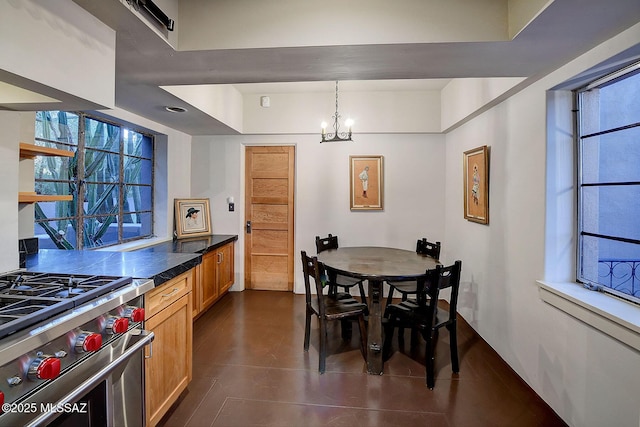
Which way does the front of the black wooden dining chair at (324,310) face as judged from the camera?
facing away from the viewer and to the right of the viewer

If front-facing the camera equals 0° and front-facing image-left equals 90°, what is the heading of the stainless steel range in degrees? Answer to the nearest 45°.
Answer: approximately 315°

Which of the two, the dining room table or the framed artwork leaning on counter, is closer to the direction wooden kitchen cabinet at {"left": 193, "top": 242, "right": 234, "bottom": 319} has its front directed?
the dining room table

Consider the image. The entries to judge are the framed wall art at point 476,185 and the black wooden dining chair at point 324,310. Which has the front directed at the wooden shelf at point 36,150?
the framed wall art

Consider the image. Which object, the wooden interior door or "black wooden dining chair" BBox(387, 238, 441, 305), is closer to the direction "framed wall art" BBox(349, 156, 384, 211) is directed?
the black wooden dining chair

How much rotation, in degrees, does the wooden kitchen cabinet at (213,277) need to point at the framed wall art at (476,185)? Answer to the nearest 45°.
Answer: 0° — it already faces it

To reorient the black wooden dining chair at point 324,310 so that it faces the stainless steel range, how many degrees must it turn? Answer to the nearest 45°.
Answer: approximately 180°

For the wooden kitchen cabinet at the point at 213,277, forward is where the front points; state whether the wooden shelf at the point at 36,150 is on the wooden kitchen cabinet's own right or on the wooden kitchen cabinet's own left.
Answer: on the wooden kitchen cabinet's own right

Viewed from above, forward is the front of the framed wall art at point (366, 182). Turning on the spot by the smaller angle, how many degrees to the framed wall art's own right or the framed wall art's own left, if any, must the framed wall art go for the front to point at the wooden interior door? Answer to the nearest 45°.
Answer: approximately 90° to the framed wall art's own right

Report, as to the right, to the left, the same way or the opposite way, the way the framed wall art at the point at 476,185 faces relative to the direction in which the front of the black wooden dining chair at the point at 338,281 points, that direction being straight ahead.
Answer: to the right

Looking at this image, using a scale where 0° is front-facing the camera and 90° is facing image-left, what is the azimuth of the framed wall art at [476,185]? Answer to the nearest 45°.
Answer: approximately 45°
